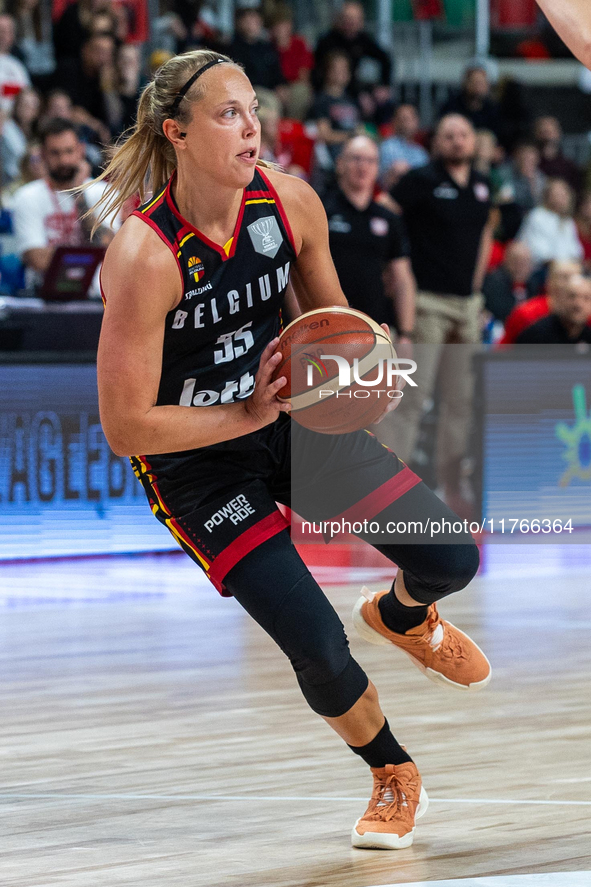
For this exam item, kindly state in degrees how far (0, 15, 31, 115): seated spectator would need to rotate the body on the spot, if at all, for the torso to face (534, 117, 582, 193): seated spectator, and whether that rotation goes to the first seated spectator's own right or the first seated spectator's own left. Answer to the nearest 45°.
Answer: approximately 90° to the first seated spectator's own left

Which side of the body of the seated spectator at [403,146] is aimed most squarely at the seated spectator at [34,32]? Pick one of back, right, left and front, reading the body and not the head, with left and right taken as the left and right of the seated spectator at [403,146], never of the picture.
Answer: right

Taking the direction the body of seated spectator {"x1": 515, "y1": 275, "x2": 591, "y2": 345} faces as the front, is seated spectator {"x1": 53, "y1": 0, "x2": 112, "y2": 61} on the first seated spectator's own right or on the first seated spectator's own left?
on the first seated spectator's own right

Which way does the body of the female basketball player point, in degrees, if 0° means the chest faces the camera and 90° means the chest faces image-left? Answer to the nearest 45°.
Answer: approximately 315°

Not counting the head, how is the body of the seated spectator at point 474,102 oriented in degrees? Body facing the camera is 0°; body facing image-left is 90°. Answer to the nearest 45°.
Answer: approximately 0°

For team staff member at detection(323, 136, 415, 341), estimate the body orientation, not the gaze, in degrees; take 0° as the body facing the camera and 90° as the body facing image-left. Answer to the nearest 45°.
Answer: approximately 0°

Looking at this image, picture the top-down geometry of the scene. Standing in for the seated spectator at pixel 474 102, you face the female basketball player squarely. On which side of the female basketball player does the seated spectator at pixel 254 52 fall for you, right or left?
right

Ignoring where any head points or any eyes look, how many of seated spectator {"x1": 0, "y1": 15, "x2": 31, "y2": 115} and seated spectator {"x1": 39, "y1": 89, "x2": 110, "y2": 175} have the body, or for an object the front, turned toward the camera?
2
